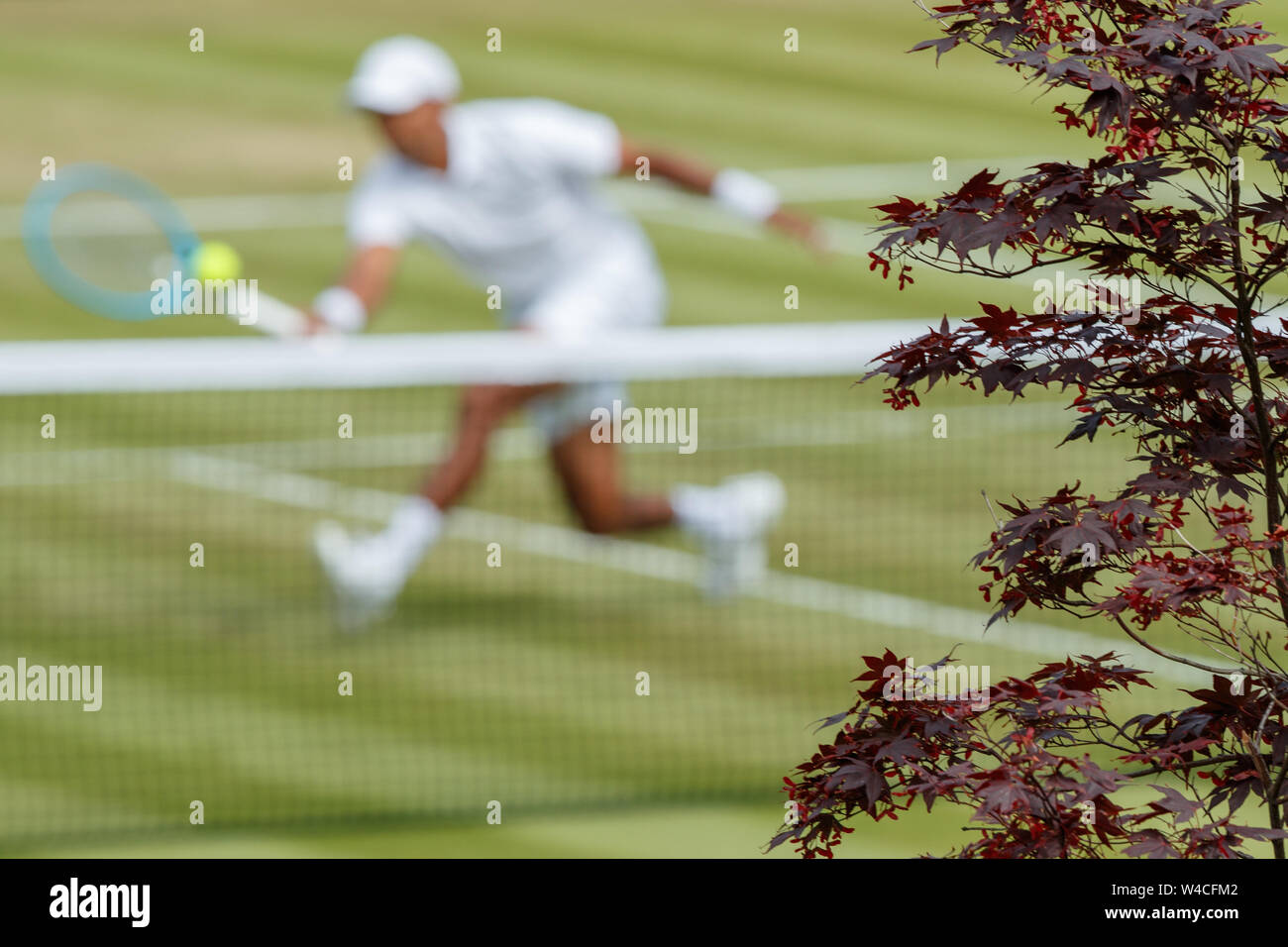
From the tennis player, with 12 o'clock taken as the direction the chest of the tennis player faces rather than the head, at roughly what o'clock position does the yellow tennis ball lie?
The yellow tennis ball is roughly at 2 o'clock from the tennis player.

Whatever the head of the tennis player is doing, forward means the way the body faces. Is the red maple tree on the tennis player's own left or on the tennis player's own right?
on the tennis player's own left

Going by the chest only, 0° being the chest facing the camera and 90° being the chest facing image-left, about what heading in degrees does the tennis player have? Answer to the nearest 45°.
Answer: approximately 45°

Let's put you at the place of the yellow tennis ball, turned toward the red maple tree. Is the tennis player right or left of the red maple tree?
left
